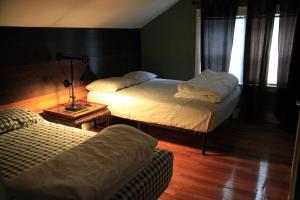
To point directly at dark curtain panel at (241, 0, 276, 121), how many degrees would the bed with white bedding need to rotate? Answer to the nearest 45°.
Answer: approximately 90° to its left

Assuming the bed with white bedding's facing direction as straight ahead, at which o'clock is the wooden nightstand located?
The wooden nightstand is roughly at 4 o'clock from the bed with white bedding.

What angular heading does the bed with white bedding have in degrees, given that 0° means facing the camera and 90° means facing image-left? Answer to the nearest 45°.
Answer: approximately 315°

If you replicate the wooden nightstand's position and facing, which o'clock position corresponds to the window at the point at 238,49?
The window is roughly at 10 o'clock from the wooden nightstand.

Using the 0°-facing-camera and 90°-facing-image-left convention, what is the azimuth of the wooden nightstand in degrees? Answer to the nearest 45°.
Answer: approximately 315°

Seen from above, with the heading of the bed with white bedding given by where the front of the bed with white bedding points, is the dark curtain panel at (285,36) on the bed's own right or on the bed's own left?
on the bed's own left

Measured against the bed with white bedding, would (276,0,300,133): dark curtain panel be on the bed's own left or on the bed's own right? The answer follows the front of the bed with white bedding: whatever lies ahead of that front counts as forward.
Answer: on the bed's own left

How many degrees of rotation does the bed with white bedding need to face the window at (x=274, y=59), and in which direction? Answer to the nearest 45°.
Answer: approximately 90° to its left
